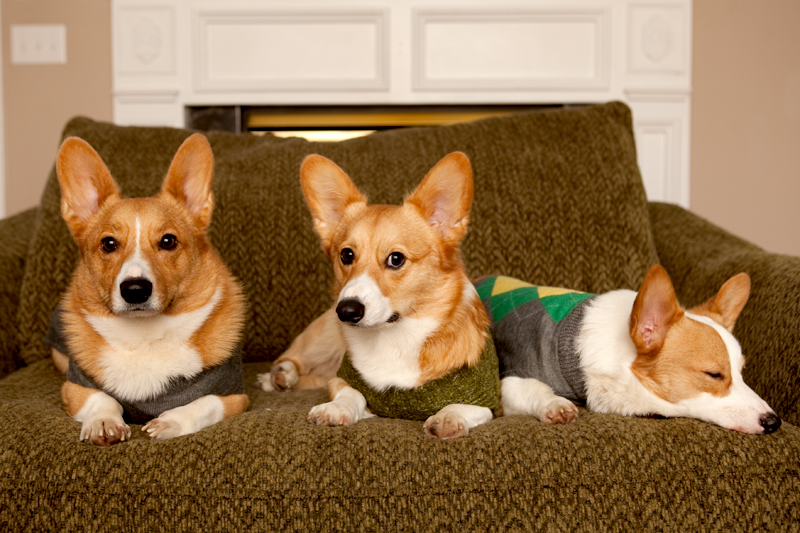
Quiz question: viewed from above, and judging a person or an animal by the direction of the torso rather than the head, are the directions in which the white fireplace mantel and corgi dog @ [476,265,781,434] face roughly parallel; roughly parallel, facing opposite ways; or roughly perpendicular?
roughly perpendicular

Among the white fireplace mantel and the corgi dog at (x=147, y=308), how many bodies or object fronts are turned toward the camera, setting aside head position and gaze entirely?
2

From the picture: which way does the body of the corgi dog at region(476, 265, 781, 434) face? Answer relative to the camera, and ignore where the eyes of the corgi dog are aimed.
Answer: to the viewer's right

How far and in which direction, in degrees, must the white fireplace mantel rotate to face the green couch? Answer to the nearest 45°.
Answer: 0° — it already faces it

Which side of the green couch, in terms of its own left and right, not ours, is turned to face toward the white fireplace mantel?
back
